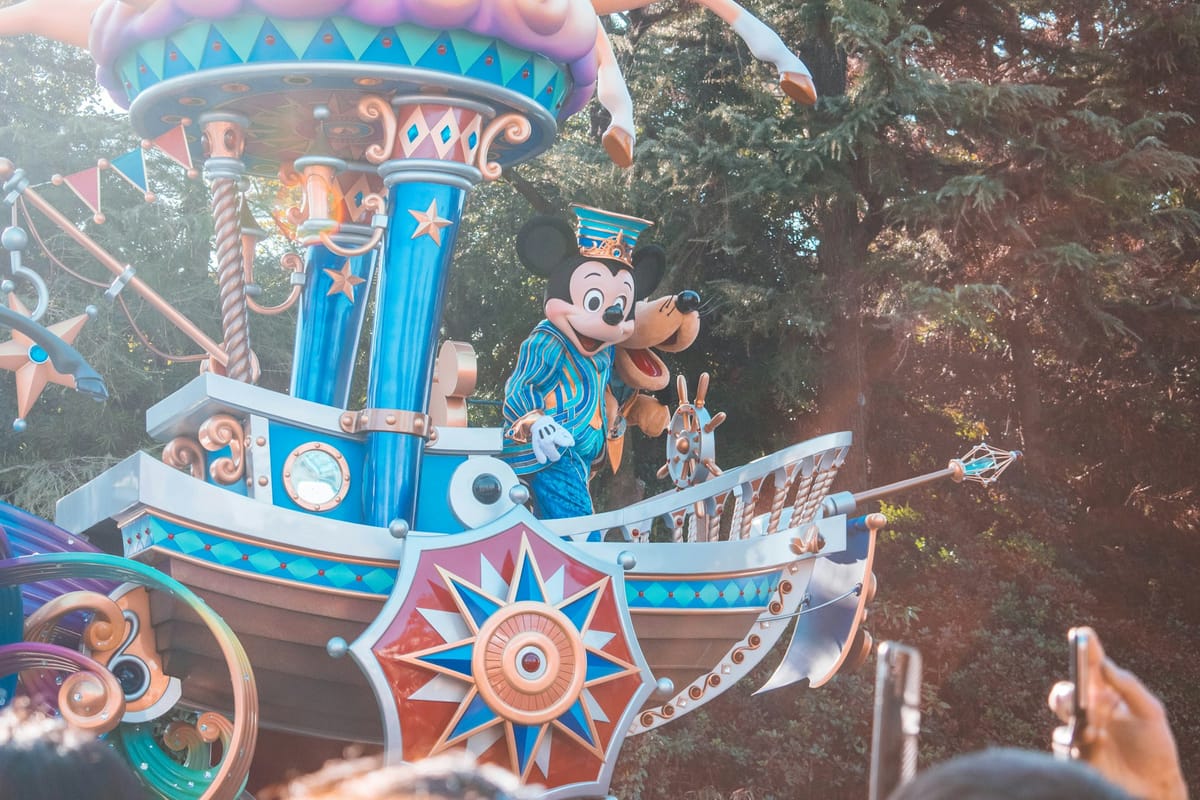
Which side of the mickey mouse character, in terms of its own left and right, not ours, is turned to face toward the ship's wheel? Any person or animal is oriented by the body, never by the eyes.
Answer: left

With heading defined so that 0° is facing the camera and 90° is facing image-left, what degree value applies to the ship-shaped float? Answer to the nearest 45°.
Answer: approximately 270°

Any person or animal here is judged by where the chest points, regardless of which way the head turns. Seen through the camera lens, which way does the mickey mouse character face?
facing the viewer and to the right of the viewer
